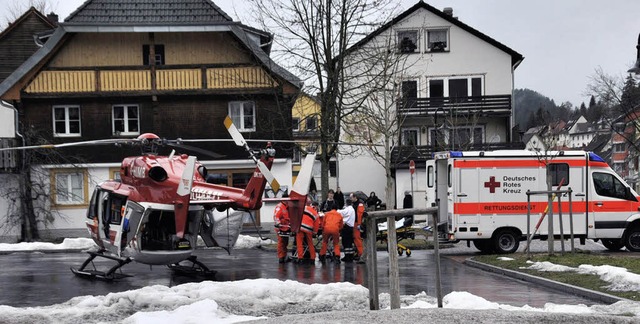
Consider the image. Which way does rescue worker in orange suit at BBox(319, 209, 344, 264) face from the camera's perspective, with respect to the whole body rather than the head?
away from the camera

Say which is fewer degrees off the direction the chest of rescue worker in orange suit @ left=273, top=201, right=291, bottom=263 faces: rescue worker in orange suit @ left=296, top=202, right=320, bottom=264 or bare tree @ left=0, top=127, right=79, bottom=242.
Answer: the rescue worker in orange suit

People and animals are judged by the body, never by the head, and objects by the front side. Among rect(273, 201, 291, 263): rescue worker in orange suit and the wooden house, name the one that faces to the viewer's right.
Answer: the rescue worker in orange suit

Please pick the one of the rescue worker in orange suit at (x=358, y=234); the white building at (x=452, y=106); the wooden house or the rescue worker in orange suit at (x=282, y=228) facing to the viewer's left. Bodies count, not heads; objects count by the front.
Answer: the rescue worker in orange suit at (x=358, y=234)

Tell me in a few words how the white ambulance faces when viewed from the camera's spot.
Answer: facing to the right of the viewer

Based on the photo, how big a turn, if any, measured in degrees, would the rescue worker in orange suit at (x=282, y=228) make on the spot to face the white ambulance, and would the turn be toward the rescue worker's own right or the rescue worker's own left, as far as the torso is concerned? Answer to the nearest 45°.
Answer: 0° — they already face it

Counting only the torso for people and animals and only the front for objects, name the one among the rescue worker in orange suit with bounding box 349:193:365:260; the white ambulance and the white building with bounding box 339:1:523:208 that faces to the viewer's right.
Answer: the white ambulance

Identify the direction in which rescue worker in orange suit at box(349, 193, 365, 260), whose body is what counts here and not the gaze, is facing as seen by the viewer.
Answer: to the viewer's left

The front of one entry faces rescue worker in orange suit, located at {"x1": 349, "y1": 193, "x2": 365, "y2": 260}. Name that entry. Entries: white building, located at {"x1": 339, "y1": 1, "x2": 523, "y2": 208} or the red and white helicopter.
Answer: the white building

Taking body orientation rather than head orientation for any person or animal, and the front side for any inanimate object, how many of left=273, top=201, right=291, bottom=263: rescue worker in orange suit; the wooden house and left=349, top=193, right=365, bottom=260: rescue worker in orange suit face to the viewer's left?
1

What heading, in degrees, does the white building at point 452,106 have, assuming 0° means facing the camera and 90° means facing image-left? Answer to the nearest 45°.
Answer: approximately 0°

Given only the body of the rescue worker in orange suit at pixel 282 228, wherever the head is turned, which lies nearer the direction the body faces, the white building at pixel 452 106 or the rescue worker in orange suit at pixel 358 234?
the rescue worker in orange suit

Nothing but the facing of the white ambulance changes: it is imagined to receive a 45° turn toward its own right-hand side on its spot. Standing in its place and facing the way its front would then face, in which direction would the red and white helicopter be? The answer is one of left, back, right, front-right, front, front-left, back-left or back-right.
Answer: right

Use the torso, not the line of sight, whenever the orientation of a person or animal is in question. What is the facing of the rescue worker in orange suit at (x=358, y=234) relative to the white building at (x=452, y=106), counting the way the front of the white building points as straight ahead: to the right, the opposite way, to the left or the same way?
to the right
